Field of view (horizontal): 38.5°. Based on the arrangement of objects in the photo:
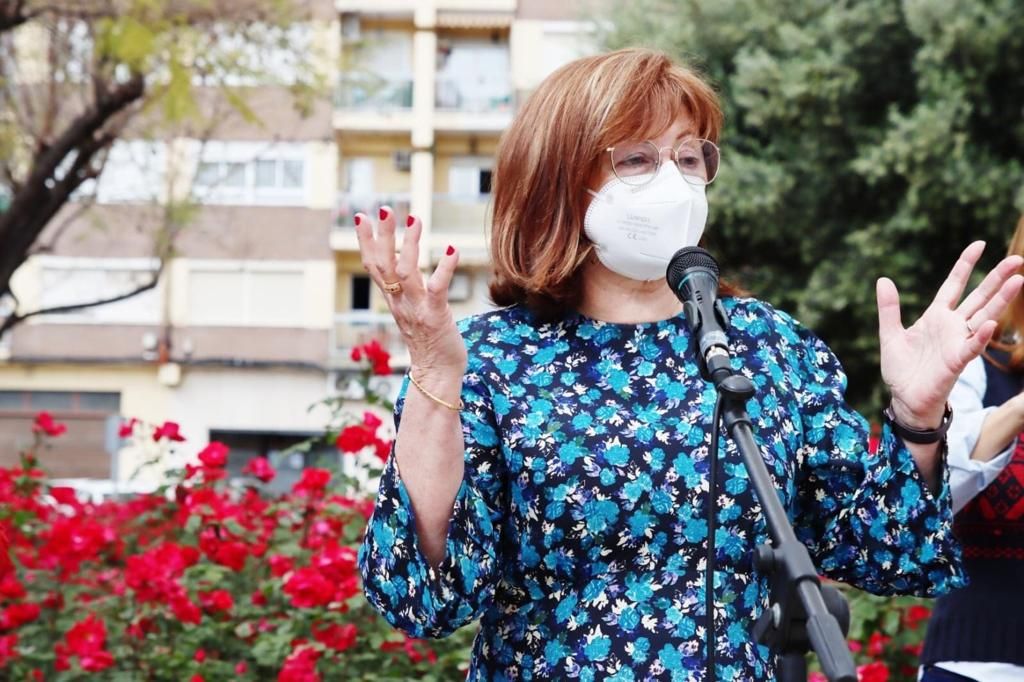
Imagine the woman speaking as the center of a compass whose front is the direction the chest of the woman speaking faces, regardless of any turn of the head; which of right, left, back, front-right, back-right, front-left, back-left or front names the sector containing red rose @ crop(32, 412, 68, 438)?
back

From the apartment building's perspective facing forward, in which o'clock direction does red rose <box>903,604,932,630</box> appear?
The red rose is roughly at 12 o'clock from the apartment building.

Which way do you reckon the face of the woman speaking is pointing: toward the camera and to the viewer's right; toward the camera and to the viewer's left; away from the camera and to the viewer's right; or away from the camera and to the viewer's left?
toward the camera and to the viewer's right

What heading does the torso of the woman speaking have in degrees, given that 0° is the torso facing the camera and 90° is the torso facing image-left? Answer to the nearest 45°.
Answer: approximately 315°

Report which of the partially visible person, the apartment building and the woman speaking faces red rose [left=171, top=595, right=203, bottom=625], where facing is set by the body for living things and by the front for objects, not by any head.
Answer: the apartment building

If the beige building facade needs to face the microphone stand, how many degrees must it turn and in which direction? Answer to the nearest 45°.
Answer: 0° — it already faces it

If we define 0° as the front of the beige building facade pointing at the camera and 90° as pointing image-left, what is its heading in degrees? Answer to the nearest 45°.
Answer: approximately 0°

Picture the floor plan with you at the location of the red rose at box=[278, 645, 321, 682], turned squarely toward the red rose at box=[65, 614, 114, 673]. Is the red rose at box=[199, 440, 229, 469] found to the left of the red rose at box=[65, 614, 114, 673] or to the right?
right
